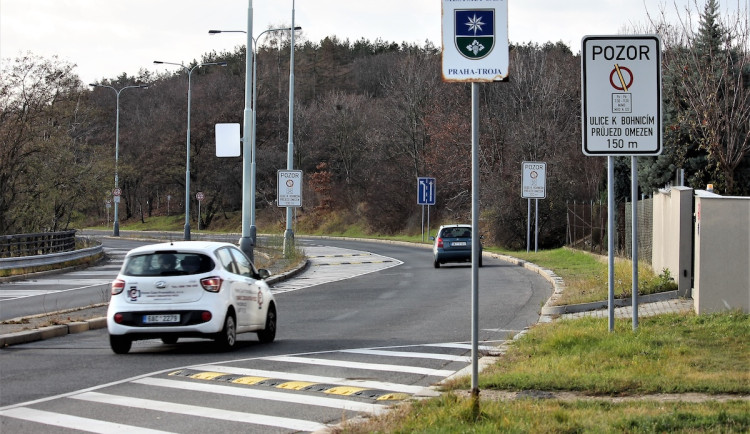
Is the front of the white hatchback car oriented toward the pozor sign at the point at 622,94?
no

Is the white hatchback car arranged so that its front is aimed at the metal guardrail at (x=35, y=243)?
no

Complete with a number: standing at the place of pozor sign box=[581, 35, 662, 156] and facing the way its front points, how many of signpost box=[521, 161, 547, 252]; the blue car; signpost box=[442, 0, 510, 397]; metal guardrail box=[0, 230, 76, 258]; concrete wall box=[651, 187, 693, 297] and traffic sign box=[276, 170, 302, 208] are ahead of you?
1

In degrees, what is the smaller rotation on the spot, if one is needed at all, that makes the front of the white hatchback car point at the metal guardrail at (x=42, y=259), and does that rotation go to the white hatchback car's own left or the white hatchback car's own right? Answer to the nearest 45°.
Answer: approximately 45° to the white hatchback car's own left

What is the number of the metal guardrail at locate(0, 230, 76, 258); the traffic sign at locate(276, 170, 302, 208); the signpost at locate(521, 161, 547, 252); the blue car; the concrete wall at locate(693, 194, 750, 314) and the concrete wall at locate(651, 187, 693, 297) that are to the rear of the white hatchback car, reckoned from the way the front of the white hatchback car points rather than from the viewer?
0

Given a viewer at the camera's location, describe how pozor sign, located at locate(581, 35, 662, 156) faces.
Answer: facing the viewer

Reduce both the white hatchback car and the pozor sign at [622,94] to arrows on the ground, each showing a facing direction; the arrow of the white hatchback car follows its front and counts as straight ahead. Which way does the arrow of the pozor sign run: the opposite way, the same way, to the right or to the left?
the opposite way

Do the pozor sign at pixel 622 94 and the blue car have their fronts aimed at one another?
no

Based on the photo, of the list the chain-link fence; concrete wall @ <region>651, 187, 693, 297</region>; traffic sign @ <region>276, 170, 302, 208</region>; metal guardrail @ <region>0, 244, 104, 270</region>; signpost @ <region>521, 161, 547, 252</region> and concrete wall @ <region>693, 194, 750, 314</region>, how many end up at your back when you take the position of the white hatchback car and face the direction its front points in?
0

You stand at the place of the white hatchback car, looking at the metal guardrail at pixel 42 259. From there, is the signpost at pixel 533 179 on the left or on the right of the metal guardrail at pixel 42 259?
right

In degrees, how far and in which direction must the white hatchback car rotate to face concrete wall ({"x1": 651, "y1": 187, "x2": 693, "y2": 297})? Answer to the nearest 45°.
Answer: approximately 45° to its right

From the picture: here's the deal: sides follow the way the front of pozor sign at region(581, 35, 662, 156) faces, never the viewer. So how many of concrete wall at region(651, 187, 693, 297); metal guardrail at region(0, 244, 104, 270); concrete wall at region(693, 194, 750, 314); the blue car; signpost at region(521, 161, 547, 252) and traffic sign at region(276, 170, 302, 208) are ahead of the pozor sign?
0

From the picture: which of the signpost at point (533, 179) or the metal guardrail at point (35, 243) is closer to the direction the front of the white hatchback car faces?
the signpost

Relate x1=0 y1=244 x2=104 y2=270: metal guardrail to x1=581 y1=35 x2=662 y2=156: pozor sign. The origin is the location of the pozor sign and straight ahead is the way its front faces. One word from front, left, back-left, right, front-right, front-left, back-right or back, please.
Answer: back-right

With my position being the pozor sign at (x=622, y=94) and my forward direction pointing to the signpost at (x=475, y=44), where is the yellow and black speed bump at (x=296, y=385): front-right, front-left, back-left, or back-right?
front-right
